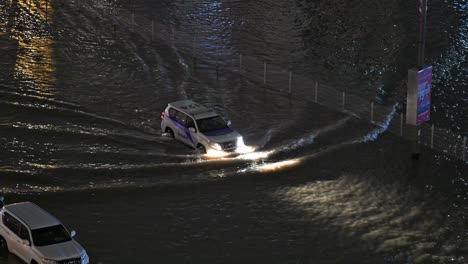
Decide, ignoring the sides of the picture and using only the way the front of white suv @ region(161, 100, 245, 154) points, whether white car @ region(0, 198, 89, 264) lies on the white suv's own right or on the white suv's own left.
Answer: on the white suv's own right

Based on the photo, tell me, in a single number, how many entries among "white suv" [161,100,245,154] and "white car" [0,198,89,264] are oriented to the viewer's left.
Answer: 0

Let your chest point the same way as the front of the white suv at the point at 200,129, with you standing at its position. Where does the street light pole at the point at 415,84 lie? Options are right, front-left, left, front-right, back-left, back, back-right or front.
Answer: front-left

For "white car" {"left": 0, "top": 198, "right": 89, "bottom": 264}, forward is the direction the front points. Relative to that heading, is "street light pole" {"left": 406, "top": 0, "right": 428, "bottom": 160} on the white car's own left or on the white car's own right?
on the white car's own left

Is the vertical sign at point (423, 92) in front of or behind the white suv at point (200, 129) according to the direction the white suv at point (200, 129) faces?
in front

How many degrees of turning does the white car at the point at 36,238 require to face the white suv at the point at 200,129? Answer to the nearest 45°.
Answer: approximately 90° to its left

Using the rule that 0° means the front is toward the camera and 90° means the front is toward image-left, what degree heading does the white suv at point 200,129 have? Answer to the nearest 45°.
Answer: approximately 315°

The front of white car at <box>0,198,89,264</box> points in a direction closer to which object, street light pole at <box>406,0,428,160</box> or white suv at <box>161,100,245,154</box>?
the street light pole
